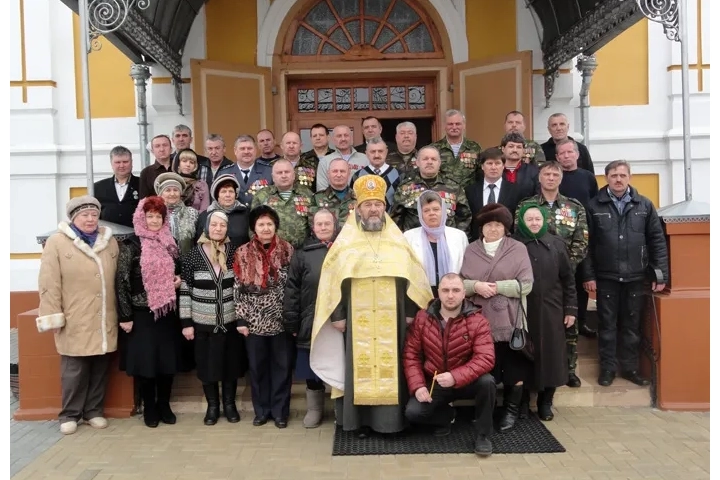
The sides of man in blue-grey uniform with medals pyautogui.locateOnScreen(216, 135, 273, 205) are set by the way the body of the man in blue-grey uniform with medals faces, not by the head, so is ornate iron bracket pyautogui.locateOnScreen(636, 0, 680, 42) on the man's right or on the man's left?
on the man's left

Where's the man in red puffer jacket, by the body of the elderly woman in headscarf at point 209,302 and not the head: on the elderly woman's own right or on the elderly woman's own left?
on the elderly woman's own left

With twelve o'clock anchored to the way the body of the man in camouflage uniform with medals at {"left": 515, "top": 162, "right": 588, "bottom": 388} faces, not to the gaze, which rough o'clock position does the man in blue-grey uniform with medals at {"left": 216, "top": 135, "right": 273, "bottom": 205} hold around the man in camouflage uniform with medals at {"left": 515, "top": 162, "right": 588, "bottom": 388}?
the man in blue-grey uniform with medals at {"left": 216, "top": 135, "right": 273, "bottom": 205} is roughly at 3 o'clock from the man in camouflage uniform with medals at {"left": 515, "top": 162, "right": 588, "bottom": 388}.

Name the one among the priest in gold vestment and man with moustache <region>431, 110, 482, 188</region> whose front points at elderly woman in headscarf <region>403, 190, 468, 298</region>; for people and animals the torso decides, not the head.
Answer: the man with moustache

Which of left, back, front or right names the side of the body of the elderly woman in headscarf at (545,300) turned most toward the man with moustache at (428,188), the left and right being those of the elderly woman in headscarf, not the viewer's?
right

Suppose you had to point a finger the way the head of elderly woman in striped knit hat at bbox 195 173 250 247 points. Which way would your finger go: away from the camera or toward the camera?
toward the camera

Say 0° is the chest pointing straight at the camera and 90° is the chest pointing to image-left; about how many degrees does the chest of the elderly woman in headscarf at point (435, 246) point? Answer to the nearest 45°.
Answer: approximately 0°

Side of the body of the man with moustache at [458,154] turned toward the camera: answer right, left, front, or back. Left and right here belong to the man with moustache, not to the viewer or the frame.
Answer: front

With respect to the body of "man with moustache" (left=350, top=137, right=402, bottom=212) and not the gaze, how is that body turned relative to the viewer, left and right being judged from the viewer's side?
facing the viewer

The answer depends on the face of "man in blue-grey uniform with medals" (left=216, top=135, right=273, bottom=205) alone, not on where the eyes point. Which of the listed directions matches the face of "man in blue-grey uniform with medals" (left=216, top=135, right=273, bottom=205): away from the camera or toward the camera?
toward the camera

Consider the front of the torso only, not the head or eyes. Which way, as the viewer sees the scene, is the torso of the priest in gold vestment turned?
toward the camera

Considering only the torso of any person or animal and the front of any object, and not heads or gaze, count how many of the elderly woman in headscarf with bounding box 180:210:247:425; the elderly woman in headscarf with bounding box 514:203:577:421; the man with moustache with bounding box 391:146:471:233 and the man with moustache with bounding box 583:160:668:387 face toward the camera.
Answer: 4

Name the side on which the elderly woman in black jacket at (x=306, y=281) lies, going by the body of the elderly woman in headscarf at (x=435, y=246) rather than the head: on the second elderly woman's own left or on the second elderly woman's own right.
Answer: on the second elderly woman's own right

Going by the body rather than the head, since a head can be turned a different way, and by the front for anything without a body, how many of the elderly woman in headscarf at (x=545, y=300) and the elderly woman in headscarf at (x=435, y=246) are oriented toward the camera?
2

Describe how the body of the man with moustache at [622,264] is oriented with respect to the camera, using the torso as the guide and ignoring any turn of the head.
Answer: toward the camera

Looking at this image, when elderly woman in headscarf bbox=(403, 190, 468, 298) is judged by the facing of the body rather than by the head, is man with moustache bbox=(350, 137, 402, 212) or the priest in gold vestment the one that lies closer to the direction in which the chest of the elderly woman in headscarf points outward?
the priest in gold vestment
